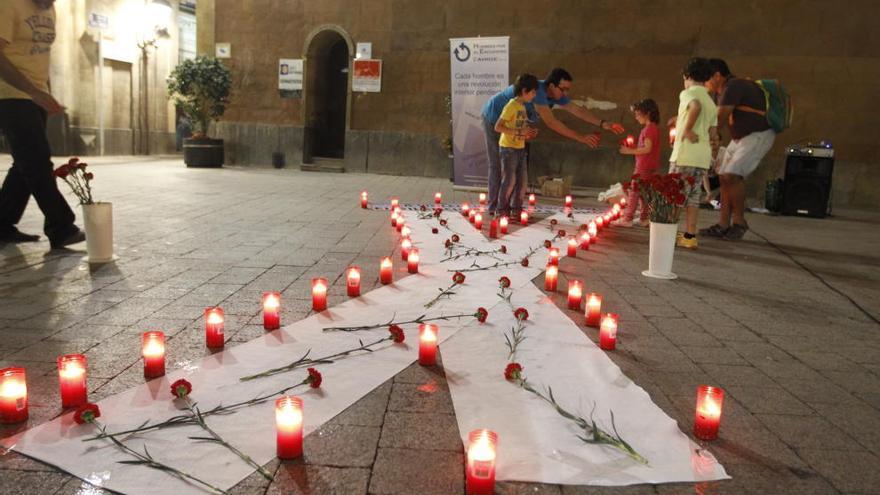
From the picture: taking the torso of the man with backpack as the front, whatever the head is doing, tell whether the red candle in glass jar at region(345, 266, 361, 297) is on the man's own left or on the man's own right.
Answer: on the man's own left

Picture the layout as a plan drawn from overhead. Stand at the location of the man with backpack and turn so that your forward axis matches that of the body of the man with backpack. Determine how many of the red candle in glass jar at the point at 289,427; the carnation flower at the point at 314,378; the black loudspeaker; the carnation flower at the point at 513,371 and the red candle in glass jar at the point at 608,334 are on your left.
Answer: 4

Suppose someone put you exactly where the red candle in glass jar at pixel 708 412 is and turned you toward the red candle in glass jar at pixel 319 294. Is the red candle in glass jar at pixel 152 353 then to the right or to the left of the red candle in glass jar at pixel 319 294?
left

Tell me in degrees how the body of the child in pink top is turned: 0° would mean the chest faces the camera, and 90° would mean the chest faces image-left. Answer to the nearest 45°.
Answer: approximately 90°

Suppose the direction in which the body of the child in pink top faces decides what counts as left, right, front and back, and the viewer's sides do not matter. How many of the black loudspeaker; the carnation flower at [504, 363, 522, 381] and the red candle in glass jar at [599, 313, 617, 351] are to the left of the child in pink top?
2

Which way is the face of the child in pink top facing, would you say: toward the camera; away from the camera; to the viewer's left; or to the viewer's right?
to the viewer's left

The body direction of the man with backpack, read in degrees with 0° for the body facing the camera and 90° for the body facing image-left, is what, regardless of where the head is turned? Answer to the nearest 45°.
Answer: approximately 90°

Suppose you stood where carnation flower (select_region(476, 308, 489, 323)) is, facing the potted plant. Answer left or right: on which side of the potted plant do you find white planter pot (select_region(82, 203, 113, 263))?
left

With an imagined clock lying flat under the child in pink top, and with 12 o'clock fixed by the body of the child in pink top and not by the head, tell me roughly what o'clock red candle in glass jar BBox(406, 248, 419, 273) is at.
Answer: The red candle in glass jar is roughly at 10 o'clock from the child in pink top.

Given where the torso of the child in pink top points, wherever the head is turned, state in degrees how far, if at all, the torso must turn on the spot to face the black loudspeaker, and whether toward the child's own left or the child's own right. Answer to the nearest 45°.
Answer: approximately 135° to the child's own right
